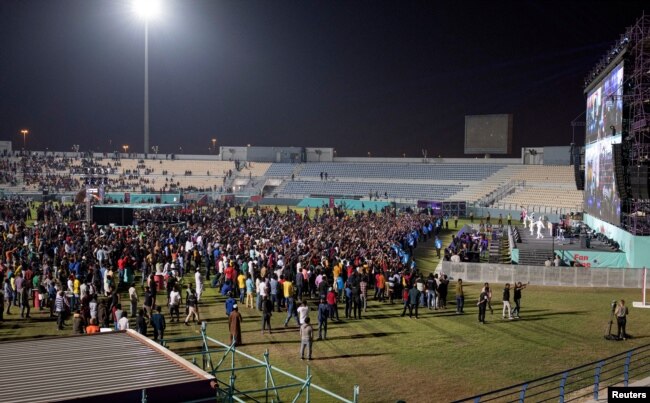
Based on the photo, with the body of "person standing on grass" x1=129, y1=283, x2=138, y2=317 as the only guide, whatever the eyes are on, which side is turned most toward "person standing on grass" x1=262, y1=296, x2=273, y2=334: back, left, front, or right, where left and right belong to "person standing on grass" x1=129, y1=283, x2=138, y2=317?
right

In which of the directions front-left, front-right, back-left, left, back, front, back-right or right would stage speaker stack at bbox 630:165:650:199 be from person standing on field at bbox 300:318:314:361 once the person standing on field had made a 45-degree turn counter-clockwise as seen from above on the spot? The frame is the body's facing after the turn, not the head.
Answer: right

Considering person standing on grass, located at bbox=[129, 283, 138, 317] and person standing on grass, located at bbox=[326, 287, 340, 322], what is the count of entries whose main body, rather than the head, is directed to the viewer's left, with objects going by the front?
0

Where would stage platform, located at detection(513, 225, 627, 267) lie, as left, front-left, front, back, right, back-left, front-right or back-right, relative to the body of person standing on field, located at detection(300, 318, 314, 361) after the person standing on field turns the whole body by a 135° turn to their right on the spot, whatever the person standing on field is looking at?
left

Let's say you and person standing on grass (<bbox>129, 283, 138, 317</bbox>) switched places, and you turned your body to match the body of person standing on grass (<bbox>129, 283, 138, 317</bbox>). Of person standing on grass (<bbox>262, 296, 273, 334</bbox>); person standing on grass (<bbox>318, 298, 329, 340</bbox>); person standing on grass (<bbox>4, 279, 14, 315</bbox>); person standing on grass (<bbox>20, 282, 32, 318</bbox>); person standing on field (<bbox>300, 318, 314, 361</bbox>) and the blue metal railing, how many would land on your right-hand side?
4

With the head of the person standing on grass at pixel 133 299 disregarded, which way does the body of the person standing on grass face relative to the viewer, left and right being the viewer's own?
facing away from the viewer and to the right of the viewer

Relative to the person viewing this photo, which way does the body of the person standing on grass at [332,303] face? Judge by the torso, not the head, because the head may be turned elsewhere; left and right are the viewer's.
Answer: facing away from the viewer and to the right of the viewer

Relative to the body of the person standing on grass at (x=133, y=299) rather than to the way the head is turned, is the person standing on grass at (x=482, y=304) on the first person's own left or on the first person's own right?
on the first person's own right

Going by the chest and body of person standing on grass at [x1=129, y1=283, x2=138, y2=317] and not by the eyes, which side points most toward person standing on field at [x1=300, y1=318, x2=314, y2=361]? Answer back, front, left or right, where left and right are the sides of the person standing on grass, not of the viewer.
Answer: right

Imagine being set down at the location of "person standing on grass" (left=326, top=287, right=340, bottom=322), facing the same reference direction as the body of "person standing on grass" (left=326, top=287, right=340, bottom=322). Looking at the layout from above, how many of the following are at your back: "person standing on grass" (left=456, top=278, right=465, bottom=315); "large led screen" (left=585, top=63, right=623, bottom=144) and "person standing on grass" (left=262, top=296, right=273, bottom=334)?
1

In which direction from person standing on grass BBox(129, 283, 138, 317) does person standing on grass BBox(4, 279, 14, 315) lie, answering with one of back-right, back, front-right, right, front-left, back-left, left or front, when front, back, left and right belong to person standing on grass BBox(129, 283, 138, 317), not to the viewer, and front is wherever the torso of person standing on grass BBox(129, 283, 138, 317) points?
left

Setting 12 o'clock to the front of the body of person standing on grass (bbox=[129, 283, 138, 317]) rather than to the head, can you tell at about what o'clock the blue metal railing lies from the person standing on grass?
The blue metal railing is roughly at 3 o'clock from the person standing on grass.

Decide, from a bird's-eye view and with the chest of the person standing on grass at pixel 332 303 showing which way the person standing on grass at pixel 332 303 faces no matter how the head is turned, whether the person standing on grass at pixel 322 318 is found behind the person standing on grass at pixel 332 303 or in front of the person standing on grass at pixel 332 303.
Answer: behind

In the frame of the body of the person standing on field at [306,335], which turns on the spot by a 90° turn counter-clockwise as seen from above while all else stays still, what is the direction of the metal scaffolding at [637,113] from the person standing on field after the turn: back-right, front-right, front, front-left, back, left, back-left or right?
back-right

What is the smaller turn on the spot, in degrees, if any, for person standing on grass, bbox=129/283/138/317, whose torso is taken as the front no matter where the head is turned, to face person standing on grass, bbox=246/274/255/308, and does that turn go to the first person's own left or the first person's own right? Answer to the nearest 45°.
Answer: approximately 45° to the first person's own right

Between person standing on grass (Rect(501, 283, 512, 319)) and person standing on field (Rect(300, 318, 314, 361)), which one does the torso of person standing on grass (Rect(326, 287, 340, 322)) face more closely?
the person standing on grass
